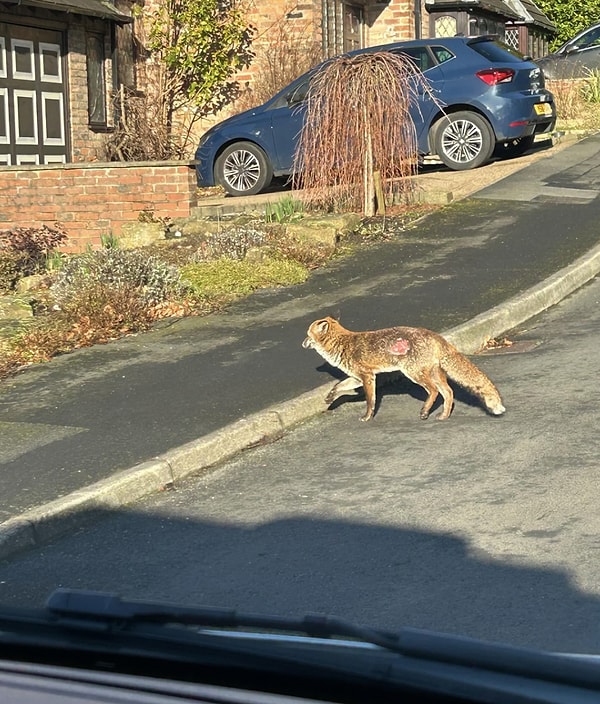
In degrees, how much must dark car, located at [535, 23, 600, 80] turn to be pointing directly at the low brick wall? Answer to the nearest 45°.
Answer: approximately 45° to its left

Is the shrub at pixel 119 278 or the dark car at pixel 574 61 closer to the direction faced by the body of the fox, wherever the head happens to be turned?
the shrub

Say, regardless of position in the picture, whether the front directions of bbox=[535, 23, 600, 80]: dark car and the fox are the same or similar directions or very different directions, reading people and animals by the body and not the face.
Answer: same or similar directions

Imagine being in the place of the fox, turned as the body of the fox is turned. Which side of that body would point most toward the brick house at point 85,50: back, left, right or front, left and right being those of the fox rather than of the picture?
right

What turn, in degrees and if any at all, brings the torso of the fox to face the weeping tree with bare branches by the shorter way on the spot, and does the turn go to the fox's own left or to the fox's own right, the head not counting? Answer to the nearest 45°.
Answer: approximately 90° to the fox's own right

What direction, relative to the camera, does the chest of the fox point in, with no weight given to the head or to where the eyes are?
to the viewer's left

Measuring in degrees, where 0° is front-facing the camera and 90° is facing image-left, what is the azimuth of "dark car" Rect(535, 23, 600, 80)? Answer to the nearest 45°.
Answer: approximately 90°

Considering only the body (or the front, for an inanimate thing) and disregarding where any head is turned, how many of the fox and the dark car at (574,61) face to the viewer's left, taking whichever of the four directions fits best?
2

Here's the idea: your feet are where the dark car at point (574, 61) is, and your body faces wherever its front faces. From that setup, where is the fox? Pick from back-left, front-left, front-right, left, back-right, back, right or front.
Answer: left

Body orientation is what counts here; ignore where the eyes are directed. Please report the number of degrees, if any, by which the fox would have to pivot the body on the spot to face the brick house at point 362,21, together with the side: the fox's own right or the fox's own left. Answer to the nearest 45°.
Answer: approximately 90° to the fox's own right

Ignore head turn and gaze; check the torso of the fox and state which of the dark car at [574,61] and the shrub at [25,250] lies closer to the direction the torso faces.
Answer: the shrub

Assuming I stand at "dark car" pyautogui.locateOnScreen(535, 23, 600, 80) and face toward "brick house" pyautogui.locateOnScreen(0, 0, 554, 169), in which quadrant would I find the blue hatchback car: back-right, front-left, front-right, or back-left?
front-left

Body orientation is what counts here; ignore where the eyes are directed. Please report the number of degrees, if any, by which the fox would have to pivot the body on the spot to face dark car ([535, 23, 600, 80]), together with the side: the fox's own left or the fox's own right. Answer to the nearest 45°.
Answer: approximately 90° to the fox's own right
